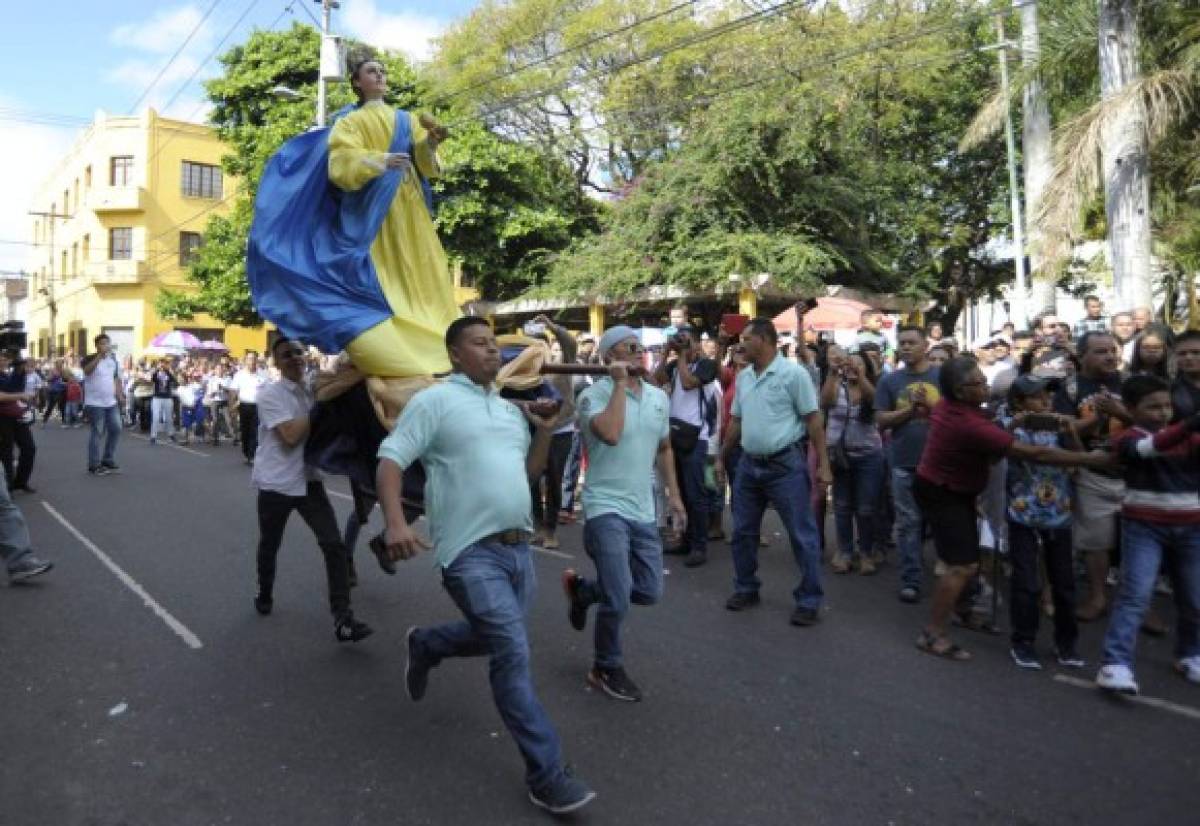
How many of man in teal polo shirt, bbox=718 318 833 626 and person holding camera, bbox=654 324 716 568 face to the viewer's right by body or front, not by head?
0

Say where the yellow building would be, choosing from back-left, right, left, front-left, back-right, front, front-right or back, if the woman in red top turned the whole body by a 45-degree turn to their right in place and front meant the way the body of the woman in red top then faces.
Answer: back

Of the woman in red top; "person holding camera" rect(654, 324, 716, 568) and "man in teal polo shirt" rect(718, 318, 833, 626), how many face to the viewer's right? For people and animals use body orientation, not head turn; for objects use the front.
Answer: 1

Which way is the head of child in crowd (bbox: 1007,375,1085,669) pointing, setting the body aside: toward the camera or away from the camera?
toward the camera

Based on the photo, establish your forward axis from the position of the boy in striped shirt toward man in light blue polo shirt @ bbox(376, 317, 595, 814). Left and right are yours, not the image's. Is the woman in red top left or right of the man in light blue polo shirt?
right

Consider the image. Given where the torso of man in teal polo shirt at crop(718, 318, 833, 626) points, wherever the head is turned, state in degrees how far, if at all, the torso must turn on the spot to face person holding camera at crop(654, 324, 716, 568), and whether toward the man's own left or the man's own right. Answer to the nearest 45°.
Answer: approximately 135° to the man's own right

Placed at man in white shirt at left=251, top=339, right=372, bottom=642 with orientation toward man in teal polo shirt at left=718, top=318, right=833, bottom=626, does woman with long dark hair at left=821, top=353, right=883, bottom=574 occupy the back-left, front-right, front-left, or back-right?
front-left

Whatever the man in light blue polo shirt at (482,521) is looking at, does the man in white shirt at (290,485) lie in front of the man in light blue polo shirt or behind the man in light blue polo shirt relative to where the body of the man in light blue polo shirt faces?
behind

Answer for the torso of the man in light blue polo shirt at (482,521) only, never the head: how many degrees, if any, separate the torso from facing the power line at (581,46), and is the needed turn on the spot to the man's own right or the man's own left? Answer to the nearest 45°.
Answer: approximately 135° to the man's own left

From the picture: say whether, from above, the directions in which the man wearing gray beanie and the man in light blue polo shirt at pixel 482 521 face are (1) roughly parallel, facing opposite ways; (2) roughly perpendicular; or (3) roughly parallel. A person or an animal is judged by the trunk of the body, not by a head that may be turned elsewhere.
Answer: roughly parallel

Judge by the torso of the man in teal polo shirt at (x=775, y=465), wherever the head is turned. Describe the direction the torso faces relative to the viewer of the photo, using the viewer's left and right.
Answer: facing the viewer and to the left of the viewer

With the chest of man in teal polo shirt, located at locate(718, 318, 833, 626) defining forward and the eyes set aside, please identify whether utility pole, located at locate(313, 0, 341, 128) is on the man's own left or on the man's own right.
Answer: on the man's own right

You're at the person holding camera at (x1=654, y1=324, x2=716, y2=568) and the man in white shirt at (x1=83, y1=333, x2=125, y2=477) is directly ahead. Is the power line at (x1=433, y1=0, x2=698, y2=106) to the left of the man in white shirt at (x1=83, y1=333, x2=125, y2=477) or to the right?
right

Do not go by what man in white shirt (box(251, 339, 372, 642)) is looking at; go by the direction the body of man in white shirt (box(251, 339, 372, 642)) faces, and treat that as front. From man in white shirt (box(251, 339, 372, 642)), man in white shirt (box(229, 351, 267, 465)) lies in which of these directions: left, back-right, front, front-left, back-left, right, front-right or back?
back-left

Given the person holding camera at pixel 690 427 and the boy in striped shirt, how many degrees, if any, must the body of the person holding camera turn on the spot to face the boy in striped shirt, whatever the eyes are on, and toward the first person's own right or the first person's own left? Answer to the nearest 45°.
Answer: approximately 90° to the first person's own left

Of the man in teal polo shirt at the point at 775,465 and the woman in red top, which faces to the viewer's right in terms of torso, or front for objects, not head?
the woman in red top
